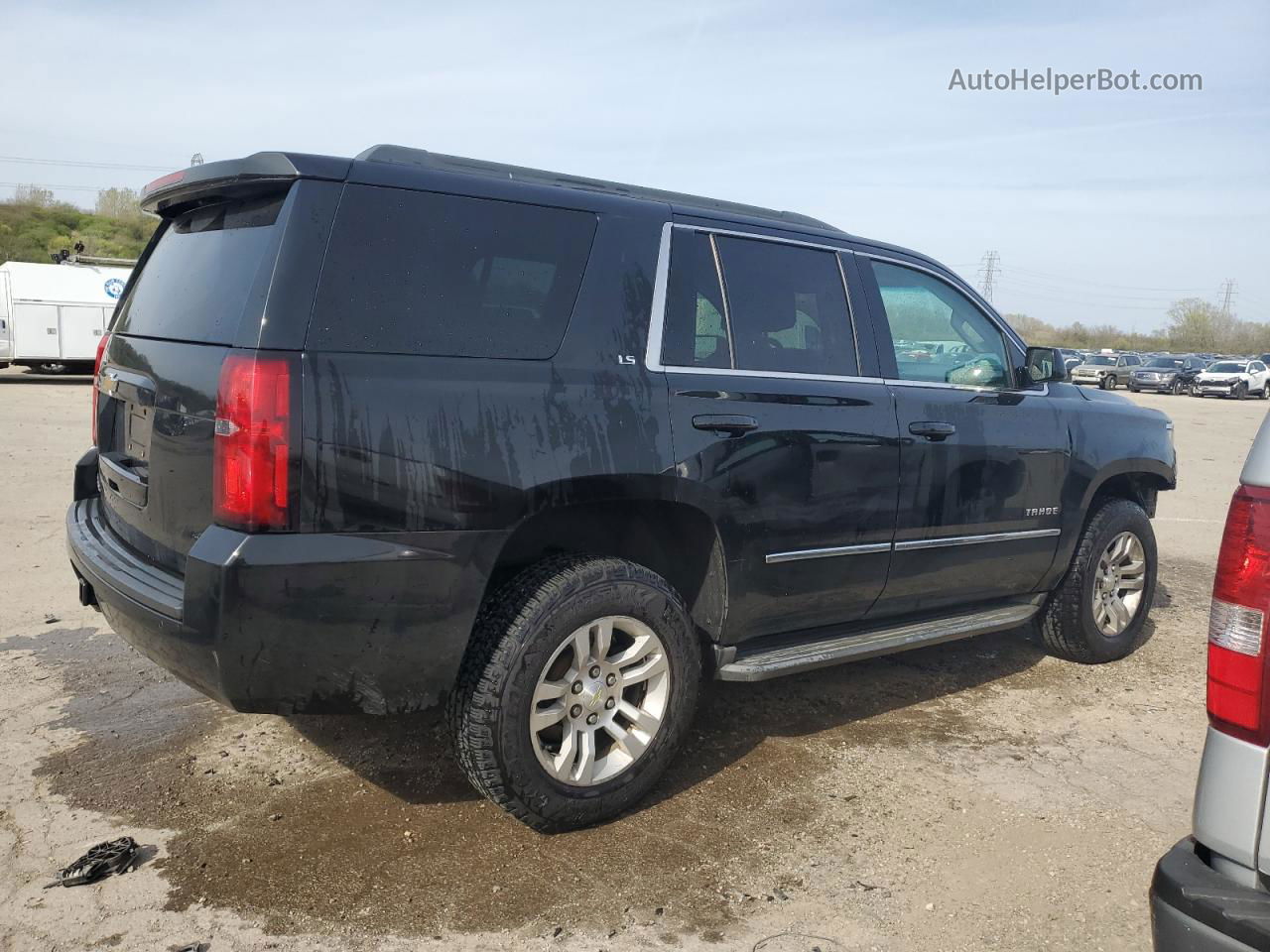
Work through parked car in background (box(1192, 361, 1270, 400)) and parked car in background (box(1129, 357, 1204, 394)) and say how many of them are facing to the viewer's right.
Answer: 0

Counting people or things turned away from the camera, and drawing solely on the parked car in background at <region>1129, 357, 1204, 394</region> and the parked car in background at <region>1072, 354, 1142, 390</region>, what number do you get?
0

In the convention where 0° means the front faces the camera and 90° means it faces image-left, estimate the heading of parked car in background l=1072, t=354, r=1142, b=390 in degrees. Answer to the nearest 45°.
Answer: approximately 45°

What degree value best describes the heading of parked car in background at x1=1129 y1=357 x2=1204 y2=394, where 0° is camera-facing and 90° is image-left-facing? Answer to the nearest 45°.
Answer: approximately 45°

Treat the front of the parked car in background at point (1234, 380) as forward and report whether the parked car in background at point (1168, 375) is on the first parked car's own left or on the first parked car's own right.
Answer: on the first parked car's own right

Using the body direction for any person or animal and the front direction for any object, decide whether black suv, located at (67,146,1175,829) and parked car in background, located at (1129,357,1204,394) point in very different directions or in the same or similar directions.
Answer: very different directions

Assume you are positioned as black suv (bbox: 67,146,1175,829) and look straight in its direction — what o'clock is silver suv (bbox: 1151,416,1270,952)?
The silver suv is roughly at 3 o'clock from the black suv.

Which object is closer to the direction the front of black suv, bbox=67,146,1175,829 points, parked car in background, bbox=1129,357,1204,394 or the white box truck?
the parked car in background

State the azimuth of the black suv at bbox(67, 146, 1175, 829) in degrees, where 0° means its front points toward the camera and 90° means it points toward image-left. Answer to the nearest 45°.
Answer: approximately 225°

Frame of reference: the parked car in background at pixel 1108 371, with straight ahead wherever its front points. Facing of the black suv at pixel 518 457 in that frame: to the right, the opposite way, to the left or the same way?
the opposite way

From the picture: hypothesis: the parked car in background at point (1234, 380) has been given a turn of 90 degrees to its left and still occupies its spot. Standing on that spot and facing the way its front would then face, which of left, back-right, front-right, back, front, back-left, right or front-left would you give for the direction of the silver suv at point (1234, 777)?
front-right

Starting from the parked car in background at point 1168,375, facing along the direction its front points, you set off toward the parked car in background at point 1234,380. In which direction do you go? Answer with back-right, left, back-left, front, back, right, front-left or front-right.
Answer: left

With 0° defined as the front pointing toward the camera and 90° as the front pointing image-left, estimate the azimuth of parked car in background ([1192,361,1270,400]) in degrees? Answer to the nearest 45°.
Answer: approximately 45°

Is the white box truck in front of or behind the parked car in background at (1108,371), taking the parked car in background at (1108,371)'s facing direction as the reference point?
in front

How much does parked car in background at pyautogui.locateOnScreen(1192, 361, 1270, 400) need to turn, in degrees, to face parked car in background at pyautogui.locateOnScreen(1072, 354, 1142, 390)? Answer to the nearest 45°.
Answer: approximately 90° to its right
